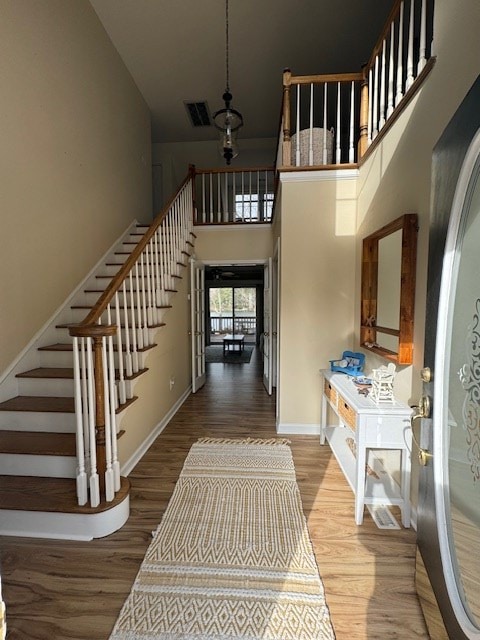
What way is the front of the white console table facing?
to the viewer's left
